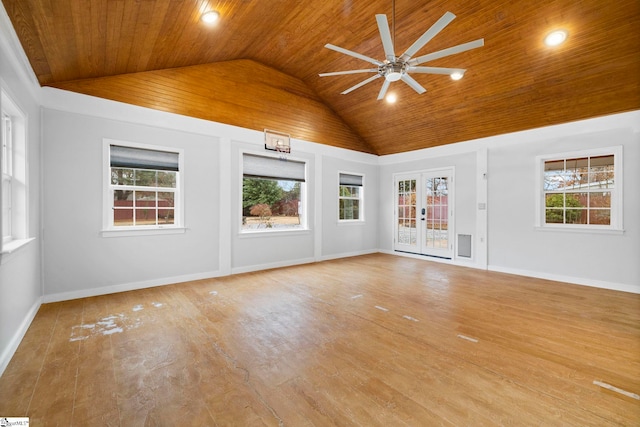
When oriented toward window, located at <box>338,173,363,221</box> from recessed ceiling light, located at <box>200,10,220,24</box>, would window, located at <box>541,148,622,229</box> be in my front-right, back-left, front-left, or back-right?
front-right

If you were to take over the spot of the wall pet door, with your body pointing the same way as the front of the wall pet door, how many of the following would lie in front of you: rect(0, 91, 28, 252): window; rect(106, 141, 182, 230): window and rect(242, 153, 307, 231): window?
3

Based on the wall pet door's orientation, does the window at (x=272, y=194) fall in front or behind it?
in front

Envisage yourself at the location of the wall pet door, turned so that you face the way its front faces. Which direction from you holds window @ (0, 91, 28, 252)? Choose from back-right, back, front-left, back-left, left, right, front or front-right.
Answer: front

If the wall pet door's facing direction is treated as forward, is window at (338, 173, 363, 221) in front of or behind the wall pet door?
in front

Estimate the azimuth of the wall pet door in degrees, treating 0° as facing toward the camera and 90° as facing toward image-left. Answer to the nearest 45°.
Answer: approximately 45°

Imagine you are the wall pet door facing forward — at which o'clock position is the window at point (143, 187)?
The window is roughly at 12 o'clock from the wall pet door.

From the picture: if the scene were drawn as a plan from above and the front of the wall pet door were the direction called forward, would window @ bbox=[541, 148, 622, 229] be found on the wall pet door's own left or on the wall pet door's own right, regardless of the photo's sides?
on the wall pet door's own left

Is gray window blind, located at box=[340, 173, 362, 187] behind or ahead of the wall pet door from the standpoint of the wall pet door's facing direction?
ahead

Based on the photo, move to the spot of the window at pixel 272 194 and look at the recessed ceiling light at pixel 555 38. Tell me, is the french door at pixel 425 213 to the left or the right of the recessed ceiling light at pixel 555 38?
left

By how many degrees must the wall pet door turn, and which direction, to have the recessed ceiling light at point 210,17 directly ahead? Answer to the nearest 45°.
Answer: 0° — it already faces it

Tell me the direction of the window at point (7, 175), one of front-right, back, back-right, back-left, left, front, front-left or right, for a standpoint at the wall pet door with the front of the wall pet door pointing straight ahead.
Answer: front
